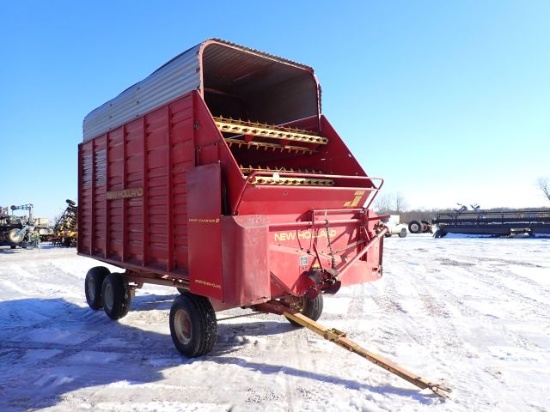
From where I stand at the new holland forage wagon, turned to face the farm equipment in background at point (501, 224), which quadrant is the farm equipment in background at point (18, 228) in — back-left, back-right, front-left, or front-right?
front-left

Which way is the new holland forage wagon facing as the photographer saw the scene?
facing the viewer and to the right of the viewer

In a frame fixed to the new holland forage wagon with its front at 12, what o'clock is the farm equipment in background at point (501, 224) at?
The farm equipment in background is roughly at 9 o'clock from the new holland forage wagon.

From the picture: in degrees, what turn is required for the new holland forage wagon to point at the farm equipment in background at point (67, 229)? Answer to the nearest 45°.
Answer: approximately 180°

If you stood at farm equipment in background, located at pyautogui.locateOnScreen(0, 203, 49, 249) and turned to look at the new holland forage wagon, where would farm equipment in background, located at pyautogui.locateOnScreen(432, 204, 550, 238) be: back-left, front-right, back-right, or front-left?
front-left

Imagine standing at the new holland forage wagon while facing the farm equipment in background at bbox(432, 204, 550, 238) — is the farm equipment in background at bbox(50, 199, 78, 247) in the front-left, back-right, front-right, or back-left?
front-left

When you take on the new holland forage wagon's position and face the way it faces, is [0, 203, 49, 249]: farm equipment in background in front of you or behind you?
behind
